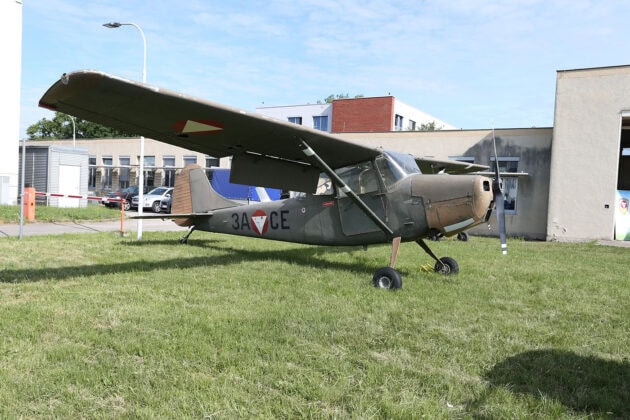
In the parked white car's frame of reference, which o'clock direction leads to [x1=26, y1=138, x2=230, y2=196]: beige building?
The beige building is roughly at 4 o'clock from the parked white car.

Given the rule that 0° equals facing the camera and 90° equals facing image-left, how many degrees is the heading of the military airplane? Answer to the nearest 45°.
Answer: approximately 315°

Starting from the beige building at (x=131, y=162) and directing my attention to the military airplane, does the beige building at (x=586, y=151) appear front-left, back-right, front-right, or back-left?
front-left

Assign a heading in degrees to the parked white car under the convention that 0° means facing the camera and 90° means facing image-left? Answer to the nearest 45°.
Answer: approximately 45°

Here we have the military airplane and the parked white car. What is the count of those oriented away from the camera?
0

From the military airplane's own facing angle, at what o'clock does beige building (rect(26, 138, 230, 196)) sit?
The beige building is roughly at 7 o'clock from the military airplane.
